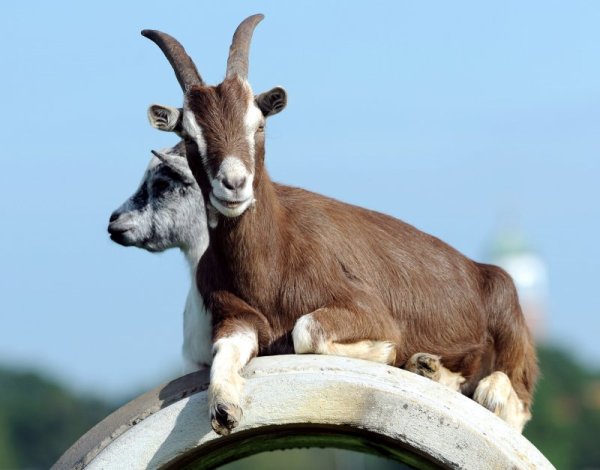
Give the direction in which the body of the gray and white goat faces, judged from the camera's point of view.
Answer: to the viewer's left

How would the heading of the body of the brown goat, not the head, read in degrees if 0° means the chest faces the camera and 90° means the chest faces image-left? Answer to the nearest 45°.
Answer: approximately 45°

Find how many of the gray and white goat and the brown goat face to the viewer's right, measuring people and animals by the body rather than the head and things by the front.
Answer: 0

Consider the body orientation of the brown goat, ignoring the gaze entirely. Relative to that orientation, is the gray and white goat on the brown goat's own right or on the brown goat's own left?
on the brown goat's own right
